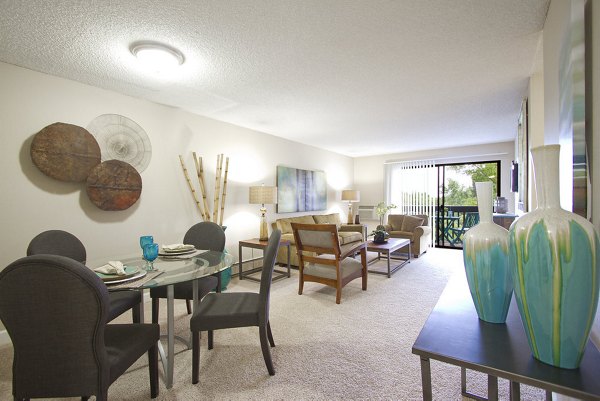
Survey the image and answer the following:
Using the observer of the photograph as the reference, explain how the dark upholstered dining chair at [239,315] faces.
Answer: facing to the left of the viewer

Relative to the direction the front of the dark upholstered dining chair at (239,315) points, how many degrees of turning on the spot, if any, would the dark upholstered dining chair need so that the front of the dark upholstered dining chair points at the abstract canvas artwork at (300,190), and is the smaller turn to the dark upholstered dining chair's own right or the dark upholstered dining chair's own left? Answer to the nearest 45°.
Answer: approximately 90° to the dark upholstered dining chair's own right

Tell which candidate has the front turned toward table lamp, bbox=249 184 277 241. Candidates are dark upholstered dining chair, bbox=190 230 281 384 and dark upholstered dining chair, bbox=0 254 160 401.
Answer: dark upholstered dining chair, bbox=0 254 160 401

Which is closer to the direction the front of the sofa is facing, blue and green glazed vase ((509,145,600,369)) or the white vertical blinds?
the blue and green glazed vase

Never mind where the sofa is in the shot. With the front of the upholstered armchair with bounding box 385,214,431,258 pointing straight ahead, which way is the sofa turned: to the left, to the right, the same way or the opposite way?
to the left

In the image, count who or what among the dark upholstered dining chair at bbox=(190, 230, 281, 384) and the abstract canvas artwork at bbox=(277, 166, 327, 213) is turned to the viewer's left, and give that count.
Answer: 1

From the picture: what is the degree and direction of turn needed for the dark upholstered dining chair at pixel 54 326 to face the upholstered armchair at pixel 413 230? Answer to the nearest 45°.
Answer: approximately 45° to its right

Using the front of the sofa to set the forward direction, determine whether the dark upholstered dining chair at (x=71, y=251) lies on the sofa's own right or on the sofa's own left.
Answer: on the sofa's own right

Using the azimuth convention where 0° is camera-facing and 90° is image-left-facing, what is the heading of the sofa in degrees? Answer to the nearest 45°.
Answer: approximately 315°

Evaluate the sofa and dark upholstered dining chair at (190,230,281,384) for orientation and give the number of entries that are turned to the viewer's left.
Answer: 1

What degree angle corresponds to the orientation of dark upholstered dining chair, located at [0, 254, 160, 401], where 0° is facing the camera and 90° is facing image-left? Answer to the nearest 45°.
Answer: approximately 225°

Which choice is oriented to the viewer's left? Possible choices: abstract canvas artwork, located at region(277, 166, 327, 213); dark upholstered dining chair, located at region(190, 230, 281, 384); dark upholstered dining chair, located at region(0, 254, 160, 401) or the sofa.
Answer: dark upholstered dining chair, located at region(190, 230, 281, 384)
